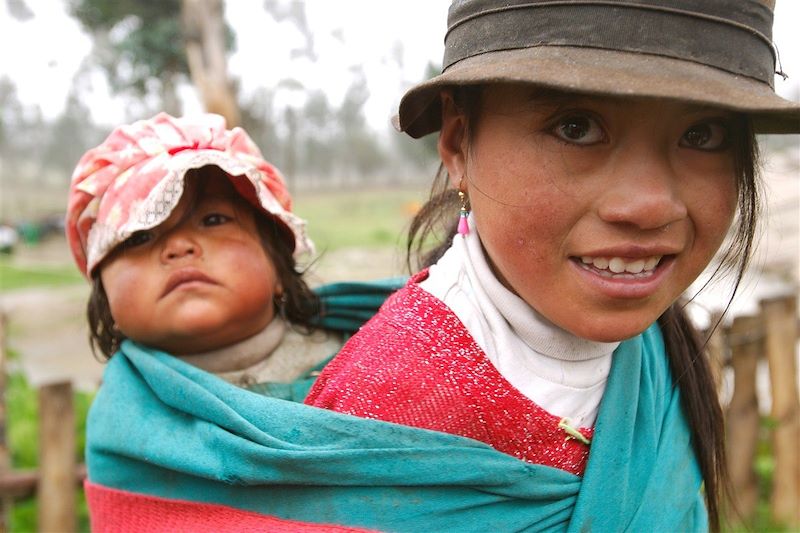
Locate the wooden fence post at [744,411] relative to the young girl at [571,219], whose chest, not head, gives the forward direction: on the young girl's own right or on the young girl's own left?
on the young girl's own left

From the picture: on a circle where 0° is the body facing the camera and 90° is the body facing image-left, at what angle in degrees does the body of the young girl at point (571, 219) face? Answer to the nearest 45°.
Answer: approximately 315°

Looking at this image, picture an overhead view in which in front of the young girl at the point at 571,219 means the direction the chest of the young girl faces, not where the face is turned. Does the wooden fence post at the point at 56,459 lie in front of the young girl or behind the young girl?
behind

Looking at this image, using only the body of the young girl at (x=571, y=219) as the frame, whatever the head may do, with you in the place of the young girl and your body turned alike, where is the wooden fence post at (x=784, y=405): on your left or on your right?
on your left

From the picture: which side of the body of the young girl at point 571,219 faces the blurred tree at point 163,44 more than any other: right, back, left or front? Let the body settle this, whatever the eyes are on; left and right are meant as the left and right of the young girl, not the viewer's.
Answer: back
